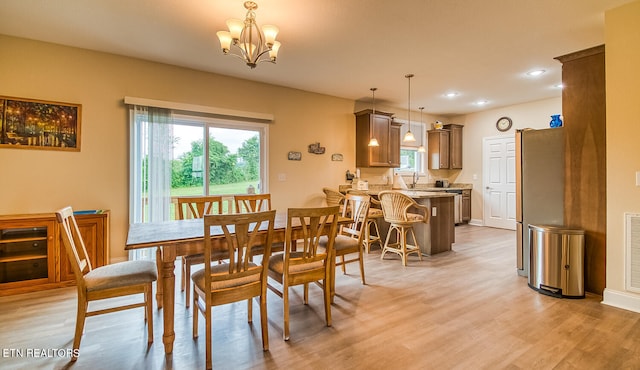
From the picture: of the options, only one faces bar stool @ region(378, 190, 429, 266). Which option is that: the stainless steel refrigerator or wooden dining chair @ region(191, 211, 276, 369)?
the stainless steel refrigerator

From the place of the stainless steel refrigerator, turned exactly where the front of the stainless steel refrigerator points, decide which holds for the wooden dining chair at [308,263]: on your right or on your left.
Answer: on your left

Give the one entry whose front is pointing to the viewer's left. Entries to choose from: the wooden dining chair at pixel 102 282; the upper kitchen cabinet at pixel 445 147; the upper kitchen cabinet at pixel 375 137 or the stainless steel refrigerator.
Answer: the stainless steel refrigerator

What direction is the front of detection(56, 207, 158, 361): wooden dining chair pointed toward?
to the viewer's right

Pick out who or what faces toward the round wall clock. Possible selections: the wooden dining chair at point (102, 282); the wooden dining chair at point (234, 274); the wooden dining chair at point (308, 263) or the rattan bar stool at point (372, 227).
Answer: the wooden dining chair at point (102, 282)

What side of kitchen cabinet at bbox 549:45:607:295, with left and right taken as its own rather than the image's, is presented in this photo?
left

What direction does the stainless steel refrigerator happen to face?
to the viewer's left
